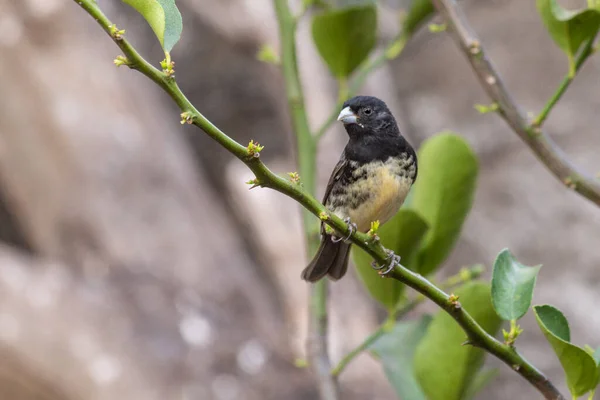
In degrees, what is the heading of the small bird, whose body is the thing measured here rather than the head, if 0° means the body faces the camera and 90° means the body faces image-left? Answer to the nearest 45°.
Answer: approximately 315°
